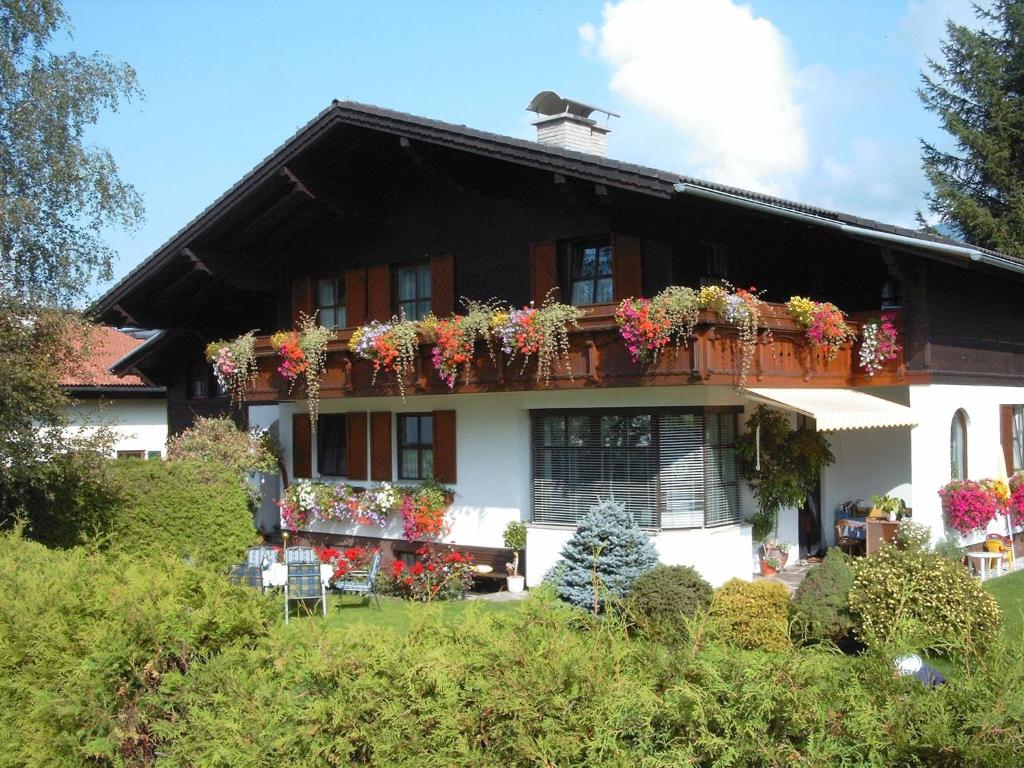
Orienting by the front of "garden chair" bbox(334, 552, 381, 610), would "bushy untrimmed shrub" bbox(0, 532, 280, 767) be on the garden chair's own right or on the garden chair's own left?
on the garden chair's own left

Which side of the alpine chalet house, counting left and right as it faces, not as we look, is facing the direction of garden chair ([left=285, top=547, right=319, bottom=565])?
front

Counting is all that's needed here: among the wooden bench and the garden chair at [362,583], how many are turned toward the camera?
1

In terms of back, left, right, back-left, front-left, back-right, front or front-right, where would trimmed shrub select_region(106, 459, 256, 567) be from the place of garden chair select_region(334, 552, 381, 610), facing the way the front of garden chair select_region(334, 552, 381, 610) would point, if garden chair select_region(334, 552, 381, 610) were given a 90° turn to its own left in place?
back-right

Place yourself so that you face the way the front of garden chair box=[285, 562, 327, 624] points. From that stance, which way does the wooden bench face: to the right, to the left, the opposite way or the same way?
the opposite way

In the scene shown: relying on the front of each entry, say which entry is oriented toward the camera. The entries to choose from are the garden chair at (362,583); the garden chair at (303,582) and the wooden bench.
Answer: the wooden bench

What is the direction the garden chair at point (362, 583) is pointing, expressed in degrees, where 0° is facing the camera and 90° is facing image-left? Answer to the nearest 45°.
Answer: approximately 90°

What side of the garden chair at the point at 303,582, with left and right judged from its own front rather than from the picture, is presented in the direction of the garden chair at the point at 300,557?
front

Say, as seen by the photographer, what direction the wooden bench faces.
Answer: facing the viewer

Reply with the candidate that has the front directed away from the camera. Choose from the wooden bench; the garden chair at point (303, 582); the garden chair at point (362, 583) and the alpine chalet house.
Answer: the garden chair at point (303, 582)

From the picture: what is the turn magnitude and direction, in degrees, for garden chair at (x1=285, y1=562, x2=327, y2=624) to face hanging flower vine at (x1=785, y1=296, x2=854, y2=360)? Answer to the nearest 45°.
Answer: approximately 90° to its right

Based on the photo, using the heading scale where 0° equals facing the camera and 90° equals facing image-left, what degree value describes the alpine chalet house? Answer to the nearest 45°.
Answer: approximately 45°

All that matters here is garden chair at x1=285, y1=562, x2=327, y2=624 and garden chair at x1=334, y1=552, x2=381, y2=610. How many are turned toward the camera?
0

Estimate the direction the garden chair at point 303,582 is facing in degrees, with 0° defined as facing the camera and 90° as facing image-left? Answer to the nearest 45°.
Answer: approximately 180°

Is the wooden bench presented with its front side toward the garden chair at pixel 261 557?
no
